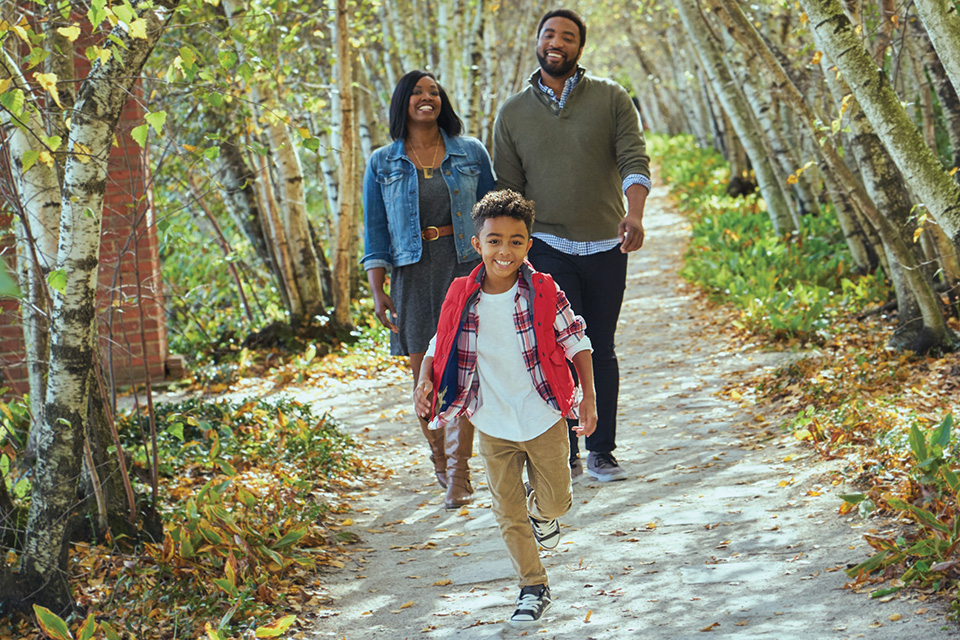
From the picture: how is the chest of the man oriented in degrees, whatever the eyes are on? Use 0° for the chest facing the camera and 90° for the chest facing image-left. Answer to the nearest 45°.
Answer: approximately 0°

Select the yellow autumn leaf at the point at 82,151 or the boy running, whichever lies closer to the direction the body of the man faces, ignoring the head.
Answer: the boy running

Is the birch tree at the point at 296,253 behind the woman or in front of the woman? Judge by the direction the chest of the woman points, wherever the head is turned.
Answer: behind

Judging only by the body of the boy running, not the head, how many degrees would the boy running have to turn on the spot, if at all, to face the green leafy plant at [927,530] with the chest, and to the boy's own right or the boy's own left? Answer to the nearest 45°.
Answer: approximately 90° to the boy's own left

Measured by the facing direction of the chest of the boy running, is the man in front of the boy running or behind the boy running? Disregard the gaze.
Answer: behind

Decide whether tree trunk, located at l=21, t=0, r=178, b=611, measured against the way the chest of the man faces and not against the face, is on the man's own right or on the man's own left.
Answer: on the man's own right

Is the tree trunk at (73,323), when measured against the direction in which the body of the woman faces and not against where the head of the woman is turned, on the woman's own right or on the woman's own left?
on the woman's own right

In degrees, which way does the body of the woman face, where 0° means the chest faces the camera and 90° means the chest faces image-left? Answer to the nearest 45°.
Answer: approximately 0°

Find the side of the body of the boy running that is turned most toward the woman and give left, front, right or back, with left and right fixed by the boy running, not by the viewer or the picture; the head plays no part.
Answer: back
